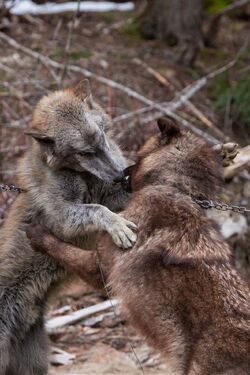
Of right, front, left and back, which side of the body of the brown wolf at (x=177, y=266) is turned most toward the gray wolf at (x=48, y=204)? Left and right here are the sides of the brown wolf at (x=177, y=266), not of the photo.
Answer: front

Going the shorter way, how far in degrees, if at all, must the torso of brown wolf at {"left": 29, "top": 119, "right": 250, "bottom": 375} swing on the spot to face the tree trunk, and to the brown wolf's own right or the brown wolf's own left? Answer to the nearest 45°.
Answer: approximately 45° to the brown wolf's own right

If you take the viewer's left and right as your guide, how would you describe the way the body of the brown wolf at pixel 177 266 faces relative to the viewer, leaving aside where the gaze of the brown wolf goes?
facing away from the viewer and to the left of the viewer

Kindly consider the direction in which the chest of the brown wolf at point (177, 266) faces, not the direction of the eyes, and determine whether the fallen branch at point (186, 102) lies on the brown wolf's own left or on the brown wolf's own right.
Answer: on the brown wolf's own right

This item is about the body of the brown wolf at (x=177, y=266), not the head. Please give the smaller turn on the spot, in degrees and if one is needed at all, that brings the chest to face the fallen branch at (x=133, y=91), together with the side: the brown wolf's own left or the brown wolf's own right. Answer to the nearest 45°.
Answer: approximately 45° to the brown wolf's own right

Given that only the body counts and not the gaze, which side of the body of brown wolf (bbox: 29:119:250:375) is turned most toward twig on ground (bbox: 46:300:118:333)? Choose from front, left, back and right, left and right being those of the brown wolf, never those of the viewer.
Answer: front

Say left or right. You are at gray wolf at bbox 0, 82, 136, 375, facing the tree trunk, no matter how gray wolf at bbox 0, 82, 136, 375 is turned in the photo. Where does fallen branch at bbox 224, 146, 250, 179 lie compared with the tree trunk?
right
